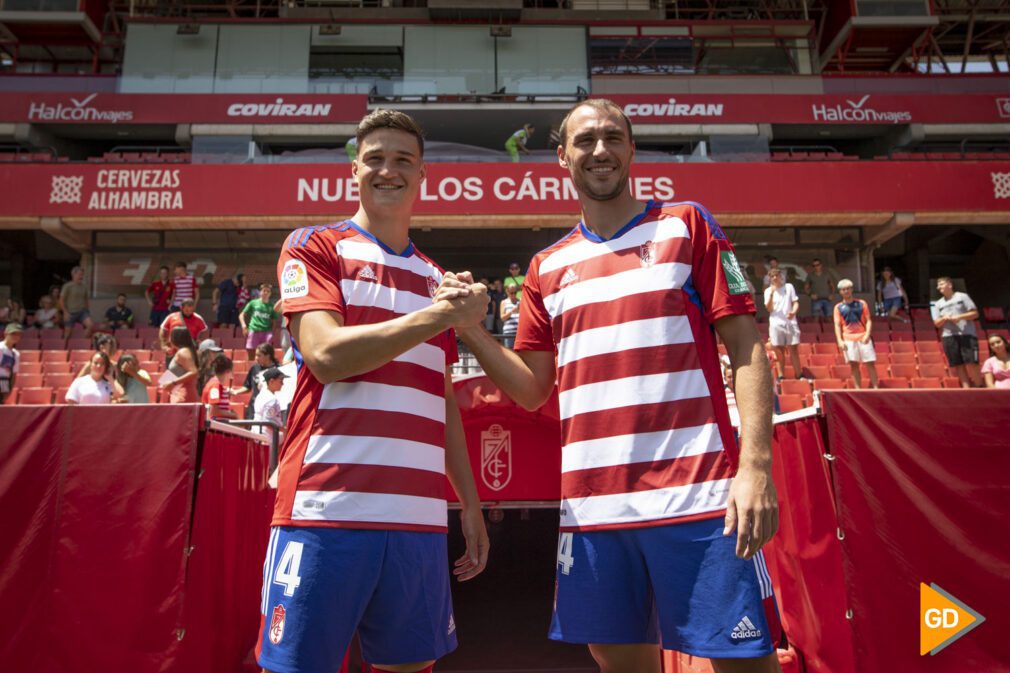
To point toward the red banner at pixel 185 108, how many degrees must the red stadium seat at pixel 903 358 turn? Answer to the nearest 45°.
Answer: approximately 90° to its right

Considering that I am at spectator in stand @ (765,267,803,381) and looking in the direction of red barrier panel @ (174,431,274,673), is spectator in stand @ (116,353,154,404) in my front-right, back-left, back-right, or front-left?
front-right

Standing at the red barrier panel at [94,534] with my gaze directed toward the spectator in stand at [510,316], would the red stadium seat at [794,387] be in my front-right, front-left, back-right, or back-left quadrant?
front-right

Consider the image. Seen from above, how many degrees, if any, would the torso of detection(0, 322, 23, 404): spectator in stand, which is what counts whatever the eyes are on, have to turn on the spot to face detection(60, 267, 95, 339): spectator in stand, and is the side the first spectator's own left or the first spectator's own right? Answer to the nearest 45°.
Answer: approximately 135° to the first spectator's own left

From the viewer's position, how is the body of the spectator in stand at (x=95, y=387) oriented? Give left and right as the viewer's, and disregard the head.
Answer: facing the viewer

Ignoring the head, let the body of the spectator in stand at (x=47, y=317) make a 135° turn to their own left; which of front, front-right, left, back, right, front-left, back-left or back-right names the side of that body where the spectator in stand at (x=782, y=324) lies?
right

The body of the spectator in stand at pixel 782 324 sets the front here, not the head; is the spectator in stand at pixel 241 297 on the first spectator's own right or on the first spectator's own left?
on the first spectator's own right

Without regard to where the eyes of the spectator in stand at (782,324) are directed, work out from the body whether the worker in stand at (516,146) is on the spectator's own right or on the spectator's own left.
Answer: on the spectator's own right

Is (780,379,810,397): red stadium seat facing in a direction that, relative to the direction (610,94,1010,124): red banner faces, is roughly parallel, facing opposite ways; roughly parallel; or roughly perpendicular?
roughly parallel

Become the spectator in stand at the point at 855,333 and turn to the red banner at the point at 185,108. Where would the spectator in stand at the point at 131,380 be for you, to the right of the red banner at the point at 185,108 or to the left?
left

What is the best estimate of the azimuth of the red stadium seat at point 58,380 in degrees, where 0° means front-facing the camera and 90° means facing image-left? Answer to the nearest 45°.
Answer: approximately 0°

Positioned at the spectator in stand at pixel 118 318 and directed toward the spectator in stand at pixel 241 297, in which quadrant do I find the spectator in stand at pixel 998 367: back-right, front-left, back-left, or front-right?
front-right

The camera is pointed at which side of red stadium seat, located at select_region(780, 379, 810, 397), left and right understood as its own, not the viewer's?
front

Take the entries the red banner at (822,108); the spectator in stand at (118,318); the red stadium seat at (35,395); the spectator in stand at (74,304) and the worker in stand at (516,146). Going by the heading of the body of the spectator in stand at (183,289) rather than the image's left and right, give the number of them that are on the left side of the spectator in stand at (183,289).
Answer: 2

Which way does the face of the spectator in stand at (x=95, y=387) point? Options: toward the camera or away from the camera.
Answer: toward the camera

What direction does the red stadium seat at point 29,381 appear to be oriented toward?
toward the camera

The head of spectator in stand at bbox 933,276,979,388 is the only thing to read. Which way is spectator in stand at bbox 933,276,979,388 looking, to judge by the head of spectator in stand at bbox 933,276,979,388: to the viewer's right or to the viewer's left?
to the viewer's left

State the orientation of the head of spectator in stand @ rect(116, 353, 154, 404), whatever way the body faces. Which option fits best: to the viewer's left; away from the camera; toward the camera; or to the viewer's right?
toward the camera
